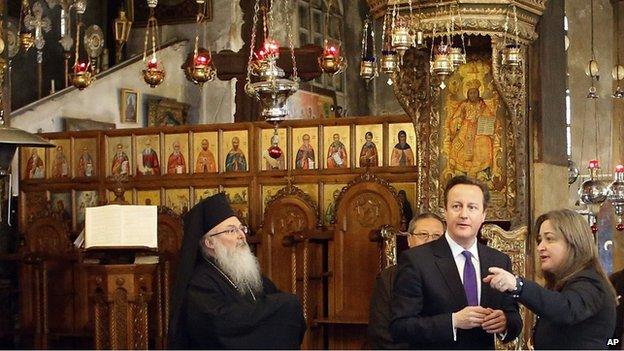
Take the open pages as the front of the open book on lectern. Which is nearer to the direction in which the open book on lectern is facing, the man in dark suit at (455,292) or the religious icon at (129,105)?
the man in dark suit

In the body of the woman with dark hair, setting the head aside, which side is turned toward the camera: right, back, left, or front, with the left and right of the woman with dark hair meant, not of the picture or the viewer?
left

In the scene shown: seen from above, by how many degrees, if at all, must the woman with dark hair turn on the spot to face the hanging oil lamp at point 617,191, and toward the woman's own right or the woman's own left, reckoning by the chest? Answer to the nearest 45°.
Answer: approximately 90° to the woman's own right

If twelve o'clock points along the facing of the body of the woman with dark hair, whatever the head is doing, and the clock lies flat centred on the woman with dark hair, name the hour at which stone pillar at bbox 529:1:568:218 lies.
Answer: The stone pillar is roughly at 3 o'clock from the woman with dark hair.

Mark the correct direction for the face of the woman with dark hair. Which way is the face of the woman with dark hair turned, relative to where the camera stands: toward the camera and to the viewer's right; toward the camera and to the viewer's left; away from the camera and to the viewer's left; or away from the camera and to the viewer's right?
toward the camera and to the viewer's left

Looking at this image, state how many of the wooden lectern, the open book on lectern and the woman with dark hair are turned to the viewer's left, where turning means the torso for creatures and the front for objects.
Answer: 1

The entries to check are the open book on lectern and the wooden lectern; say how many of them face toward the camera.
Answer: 2

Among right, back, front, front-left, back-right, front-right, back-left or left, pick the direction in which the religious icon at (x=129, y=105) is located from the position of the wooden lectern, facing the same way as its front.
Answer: back

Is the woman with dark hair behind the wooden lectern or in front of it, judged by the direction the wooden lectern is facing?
in front

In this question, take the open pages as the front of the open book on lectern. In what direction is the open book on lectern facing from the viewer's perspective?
toward the camera

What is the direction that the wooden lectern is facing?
toward the camera

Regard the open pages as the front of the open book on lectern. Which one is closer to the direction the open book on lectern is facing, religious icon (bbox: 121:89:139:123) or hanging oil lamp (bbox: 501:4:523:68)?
the hanging oil lamp

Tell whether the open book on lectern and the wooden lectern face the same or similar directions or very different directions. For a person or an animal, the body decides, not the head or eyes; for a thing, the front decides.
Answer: same or similar directions
